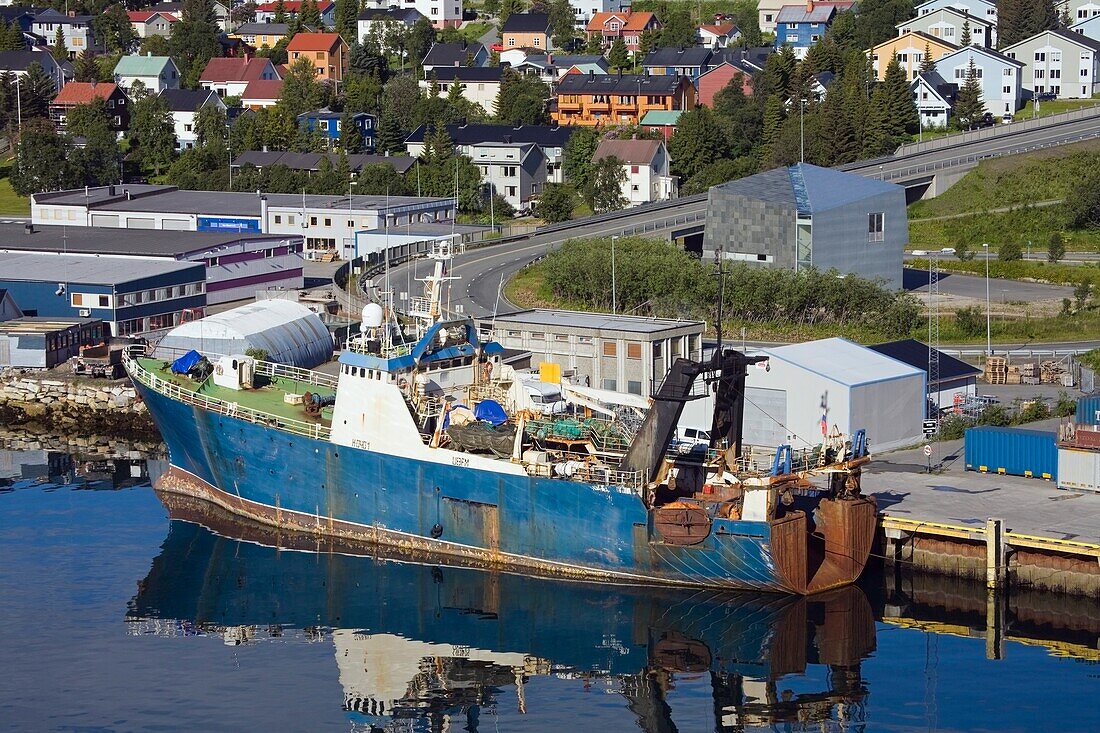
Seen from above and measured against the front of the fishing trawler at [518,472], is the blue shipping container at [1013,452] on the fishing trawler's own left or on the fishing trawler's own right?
on the fishing trawler's own right

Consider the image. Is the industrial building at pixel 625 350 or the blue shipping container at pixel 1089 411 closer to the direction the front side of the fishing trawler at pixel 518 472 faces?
the industrial building

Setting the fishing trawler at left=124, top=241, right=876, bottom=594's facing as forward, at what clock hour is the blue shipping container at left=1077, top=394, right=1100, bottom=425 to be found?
The blue shipping container is roughly at 4 o'clock from the fishing trawler.

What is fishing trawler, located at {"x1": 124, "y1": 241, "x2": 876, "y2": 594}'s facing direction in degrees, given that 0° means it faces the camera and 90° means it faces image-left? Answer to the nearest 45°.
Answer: approximately 135°

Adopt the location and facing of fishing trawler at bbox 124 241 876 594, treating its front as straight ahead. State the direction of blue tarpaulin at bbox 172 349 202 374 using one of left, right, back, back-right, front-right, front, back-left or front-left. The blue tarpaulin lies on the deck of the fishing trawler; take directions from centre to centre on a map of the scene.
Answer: front

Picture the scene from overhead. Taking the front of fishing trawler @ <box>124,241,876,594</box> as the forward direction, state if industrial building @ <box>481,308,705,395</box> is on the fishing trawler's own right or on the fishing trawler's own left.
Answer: on the fishing trawler's own right
